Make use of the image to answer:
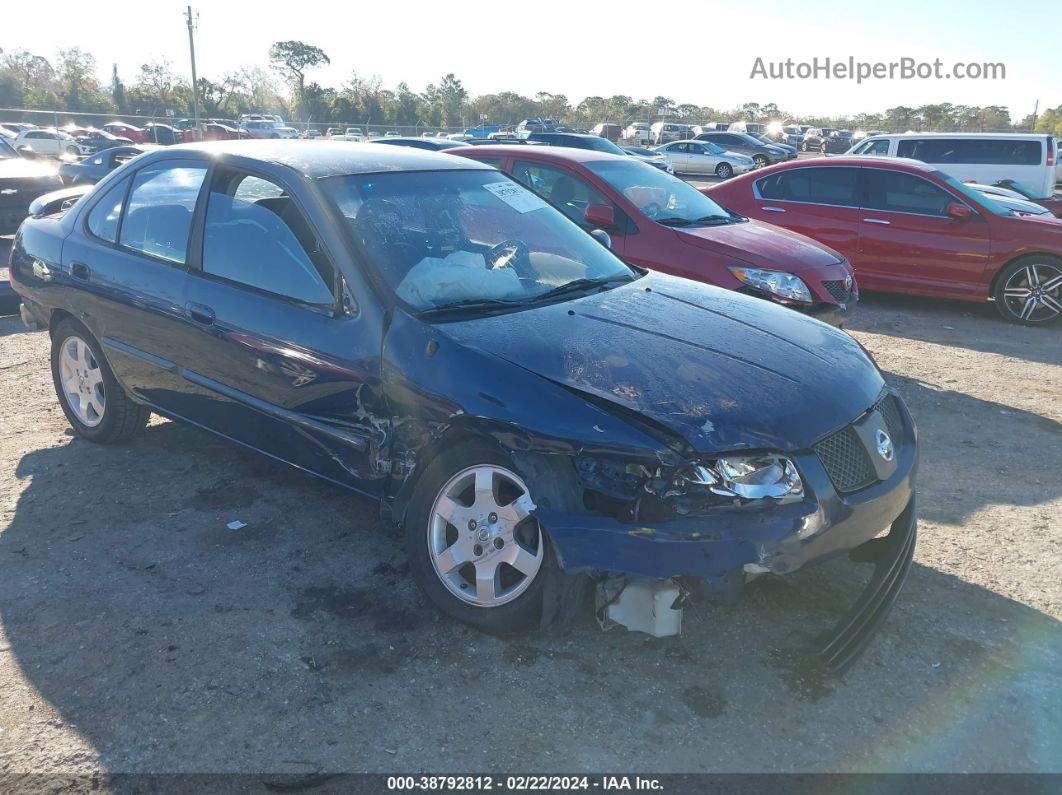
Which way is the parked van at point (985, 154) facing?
to the viewer's left

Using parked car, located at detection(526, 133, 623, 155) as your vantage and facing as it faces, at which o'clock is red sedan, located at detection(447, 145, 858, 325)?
The red sedan is roughly at 3 o'clock from the parked car.

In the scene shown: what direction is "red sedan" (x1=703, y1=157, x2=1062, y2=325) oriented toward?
to the viewer's right

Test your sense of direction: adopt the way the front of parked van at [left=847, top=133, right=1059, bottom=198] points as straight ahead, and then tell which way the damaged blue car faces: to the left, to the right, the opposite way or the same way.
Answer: the opposite way

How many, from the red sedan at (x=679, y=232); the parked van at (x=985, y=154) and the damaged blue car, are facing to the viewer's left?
1

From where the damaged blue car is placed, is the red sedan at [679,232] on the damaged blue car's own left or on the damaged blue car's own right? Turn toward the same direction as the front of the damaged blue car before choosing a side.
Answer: on the damaged blue car's own left

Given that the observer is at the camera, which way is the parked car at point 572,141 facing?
facing to the right of the viewer
